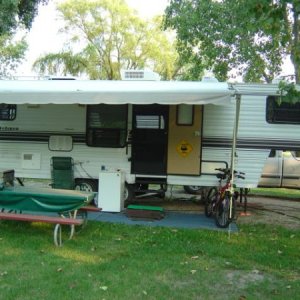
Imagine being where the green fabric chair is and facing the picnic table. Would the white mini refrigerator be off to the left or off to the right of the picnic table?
left

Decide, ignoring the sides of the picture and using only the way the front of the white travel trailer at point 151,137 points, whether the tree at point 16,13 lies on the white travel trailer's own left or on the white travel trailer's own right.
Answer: on the white travel trailer's own left

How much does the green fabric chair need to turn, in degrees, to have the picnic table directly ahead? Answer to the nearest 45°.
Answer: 0° — it already faces it

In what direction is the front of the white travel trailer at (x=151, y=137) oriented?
to the viewer's right

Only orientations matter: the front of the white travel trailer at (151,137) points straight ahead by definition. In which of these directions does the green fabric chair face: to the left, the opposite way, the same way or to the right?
to the right

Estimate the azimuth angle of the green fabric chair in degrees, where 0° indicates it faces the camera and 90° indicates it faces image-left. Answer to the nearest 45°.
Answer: approximately 0°

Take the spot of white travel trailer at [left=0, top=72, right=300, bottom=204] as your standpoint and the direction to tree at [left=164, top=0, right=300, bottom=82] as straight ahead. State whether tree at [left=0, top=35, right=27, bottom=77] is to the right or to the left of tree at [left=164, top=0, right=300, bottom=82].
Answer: left

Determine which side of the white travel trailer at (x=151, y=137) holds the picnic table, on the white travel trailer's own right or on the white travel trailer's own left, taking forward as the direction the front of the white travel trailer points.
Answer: on the white travel trailer's own right

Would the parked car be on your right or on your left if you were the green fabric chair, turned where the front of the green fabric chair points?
on your left

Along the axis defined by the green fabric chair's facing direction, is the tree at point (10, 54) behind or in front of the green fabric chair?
behind

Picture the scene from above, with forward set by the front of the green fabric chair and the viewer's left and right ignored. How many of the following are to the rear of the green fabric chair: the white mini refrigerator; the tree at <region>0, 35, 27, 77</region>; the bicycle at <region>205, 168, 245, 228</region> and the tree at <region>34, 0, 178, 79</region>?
2
